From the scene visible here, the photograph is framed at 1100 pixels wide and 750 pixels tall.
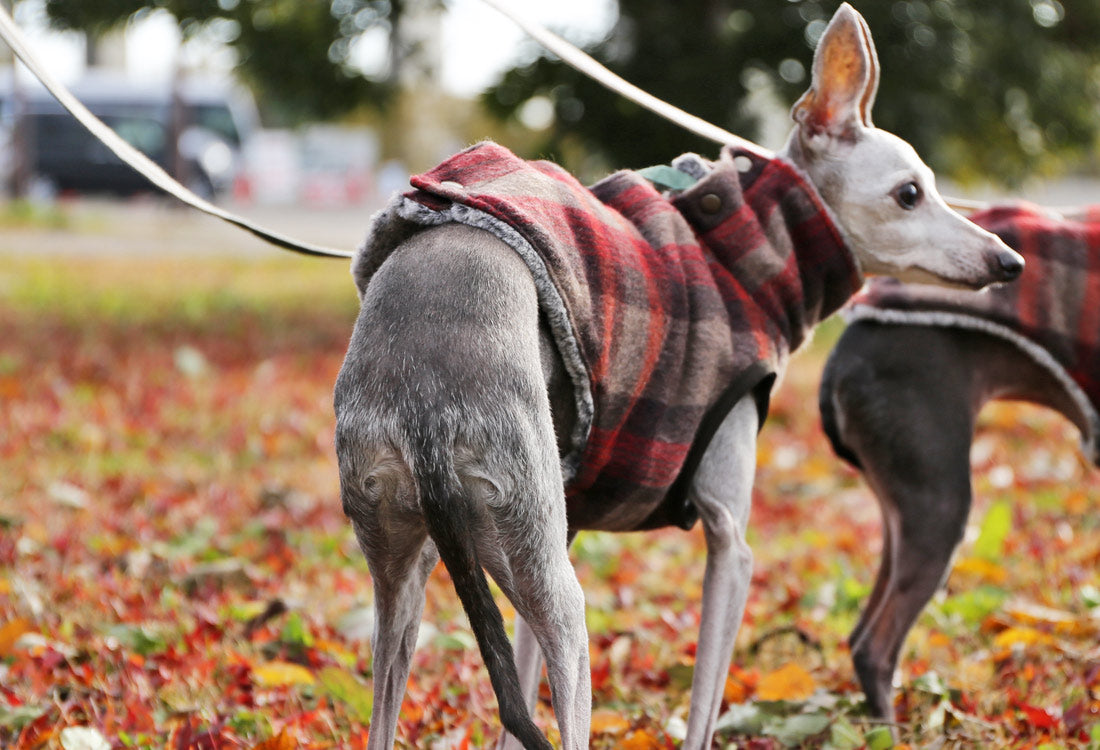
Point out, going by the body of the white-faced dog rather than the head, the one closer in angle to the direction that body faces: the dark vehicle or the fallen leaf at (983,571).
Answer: the fallen leaf

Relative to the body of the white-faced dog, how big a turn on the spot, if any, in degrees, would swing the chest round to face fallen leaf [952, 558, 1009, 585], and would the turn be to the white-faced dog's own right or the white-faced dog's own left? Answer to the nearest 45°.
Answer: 0° — it already faces it

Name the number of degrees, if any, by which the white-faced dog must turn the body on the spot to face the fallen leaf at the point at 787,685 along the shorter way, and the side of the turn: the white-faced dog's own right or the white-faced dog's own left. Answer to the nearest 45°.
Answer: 0° — it already faces it

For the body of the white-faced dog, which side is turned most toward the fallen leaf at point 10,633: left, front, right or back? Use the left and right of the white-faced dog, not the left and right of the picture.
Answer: left

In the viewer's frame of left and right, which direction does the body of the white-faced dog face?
facing away from the viewer and to the right of the viewer

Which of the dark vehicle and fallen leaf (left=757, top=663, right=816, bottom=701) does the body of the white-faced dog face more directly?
the fallen leaf
